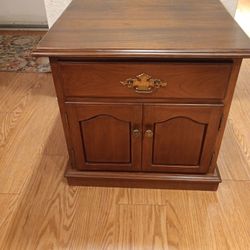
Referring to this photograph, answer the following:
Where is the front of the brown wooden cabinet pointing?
toward the camera

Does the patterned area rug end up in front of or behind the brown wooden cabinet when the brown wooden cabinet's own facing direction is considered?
behind
